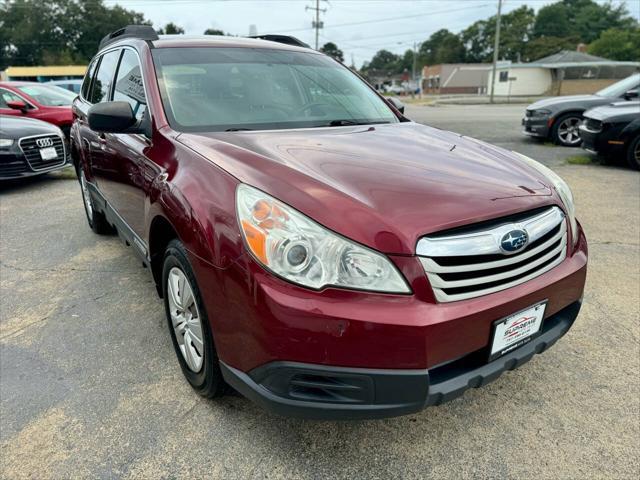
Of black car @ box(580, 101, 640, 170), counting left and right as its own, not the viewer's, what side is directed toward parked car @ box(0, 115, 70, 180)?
front

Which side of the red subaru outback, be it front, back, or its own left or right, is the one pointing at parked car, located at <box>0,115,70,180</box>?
back

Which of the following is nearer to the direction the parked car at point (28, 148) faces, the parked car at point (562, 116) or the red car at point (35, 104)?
the parked car

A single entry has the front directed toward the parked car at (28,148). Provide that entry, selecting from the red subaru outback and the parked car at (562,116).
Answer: the parked car at (562,116)

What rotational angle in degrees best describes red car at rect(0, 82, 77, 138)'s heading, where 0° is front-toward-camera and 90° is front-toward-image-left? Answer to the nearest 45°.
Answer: approximately 315°

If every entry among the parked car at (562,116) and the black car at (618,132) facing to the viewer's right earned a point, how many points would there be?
0

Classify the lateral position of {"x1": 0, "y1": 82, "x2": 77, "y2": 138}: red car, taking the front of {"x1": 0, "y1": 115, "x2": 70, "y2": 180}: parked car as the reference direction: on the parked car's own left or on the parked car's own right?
on the parked car's own left

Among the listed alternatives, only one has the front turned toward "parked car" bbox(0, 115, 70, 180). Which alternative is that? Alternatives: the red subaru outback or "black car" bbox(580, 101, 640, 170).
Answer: the black car

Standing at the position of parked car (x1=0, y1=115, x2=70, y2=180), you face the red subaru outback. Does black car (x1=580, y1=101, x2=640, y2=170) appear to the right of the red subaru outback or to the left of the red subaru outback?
left

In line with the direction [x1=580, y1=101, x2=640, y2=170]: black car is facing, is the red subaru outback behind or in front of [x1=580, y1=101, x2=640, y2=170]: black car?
in front

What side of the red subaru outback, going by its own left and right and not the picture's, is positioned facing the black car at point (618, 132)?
left

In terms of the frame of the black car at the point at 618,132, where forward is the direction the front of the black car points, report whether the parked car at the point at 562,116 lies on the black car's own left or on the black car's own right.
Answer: on the black car's own right
